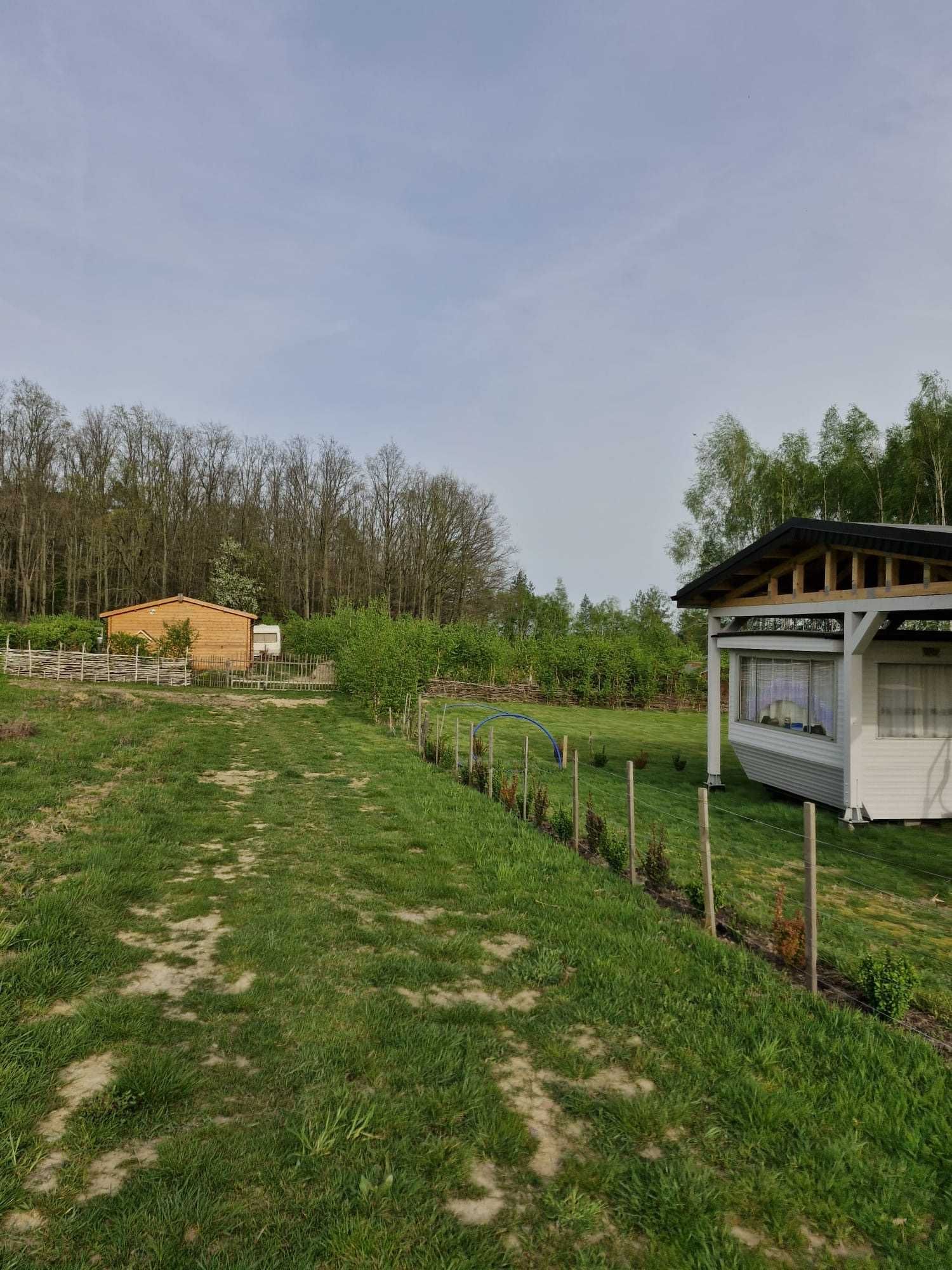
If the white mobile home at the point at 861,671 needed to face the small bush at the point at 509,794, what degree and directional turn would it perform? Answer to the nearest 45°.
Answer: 0° — it already faces it

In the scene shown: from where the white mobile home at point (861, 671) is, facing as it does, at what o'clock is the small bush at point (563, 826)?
The small bush is roughly at 12 o'clock from the white mobile home.

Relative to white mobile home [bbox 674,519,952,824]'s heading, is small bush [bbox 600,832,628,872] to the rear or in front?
in front

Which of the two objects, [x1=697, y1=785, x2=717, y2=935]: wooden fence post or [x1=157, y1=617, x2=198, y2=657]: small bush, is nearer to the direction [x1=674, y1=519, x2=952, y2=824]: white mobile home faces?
the wooden fence post

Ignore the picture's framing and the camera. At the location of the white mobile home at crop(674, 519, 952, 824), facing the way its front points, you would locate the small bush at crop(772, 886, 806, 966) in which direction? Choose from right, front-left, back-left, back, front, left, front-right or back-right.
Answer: front-left

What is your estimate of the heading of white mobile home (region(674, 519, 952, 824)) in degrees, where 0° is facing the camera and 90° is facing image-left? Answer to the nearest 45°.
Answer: approximately 45°

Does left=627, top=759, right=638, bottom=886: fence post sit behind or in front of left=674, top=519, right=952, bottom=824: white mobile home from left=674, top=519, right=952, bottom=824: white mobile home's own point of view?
in front

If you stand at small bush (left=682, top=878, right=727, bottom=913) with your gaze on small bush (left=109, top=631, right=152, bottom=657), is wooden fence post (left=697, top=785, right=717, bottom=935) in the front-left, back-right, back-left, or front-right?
back-left

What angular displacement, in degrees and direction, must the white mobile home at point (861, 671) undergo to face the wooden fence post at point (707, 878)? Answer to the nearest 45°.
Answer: approximately 45° to its left

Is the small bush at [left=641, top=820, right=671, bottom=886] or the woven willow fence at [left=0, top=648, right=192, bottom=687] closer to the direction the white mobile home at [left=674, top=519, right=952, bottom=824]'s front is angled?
the small bush

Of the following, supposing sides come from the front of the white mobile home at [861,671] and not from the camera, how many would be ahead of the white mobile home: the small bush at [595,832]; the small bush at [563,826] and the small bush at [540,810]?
3

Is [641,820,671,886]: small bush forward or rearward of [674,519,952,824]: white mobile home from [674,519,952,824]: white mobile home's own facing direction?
forward
